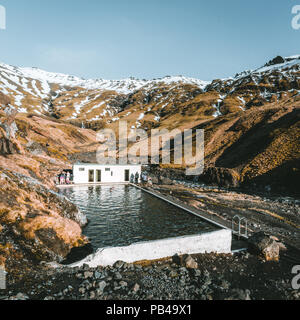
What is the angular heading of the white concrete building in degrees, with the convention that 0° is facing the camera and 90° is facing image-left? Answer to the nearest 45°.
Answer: approximately 0°

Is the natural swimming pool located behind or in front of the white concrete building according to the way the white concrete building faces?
in front

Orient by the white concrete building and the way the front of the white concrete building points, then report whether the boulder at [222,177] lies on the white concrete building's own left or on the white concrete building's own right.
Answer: on the white concrete building's own left

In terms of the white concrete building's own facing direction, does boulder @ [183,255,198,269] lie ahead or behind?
ahead

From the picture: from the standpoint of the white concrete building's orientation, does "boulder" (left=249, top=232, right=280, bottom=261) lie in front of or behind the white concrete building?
in front
